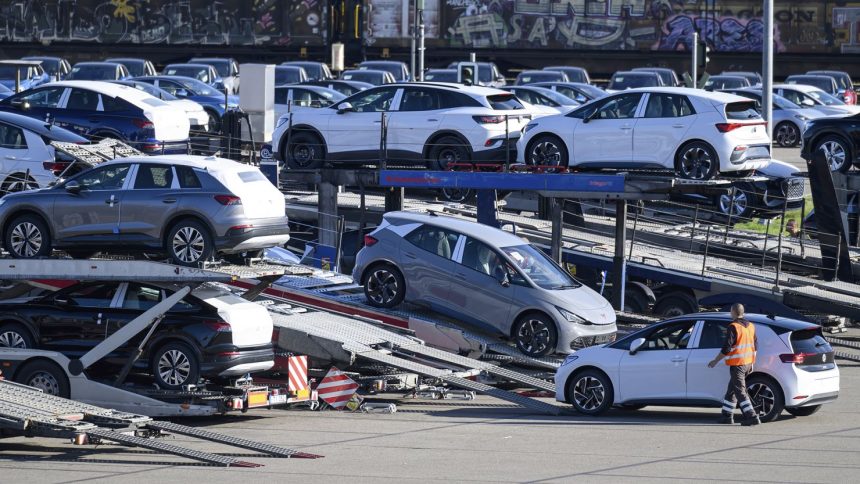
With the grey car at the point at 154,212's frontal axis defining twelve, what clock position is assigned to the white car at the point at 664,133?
The white car is roughly at 4 o'clock from the grey car.

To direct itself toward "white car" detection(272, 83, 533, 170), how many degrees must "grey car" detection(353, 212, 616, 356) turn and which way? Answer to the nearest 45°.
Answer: approximately 135° to its left

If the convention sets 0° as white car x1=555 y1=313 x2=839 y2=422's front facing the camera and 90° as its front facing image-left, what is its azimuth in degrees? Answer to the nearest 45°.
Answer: approximately 135°

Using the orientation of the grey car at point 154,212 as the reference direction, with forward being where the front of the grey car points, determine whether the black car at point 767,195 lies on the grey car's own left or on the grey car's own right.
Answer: on the grey car's own right

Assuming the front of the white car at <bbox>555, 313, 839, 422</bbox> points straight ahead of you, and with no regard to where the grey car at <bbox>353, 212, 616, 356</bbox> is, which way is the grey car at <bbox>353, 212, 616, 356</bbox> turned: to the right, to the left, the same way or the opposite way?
the opposite way

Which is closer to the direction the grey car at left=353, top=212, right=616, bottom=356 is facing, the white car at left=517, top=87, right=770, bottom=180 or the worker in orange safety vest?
the worker in orange safety vest

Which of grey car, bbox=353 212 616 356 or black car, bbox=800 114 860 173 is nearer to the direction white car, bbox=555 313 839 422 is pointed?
the grey car
